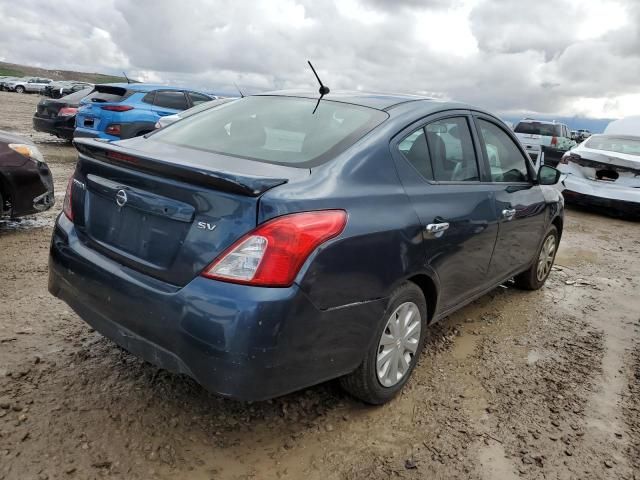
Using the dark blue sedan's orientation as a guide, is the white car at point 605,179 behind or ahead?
ahead

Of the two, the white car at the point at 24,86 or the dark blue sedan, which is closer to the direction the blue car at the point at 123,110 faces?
the white car

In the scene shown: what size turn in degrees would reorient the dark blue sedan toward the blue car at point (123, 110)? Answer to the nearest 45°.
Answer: approximately 90° to its left

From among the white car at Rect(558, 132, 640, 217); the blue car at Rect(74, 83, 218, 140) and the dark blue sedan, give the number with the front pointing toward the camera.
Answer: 0

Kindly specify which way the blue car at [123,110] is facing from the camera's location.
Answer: facing away from the viewer and to the right of the viewer

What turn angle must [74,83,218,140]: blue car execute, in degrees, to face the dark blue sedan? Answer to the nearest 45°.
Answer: approximately 135° to its right

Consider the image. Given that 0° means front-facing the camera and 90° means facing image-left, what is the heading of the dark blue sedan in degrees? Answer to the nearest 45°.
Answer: approximately 225°

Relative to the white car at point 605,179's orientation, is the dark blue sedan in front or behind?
behind

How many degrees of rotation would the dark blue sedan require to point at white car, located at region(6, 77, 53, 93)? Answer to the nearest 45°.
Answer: approximately 90° to its left

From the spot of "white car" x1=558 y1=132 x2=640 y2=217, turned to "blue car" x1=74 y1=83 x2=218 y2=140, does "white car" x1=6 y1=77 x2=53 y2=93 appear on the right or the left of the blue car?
right

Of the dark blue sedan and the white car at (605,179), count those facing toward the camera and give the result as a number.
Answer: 0

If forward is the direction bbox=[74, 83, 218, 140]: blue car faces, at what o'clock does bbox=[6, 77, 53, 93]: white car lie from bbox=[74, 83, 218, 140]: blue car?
The white car is roughly at 10 o'clock from the blue car.

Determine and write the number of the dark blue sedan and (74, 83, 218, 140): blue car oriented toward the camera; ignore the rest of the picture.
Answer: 0

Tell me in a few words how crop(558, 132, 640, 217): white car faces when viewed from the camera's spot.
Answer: facing away from the viewer and to the right of the viewer
